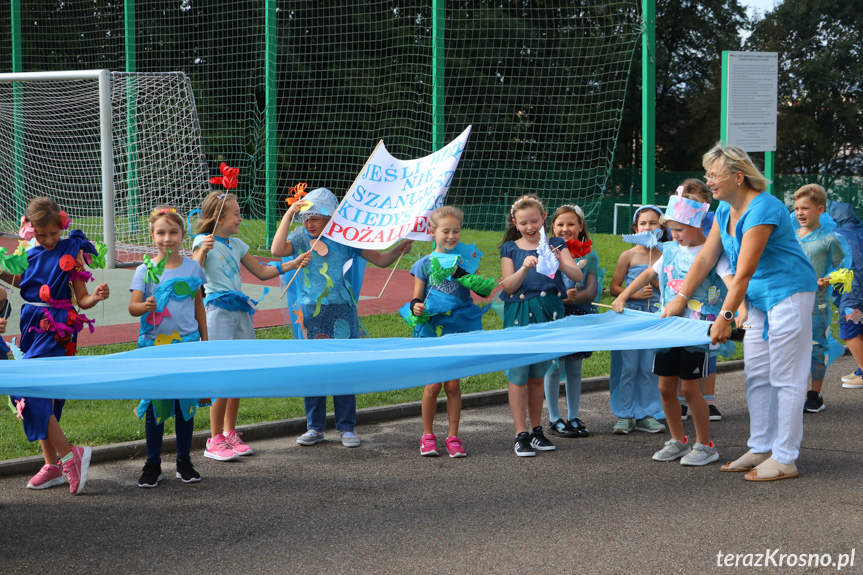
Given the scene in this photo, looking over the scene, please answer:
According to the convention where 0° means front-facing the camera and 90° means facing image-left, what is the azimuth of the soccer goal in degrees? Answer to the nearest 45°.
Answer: approximately 45°

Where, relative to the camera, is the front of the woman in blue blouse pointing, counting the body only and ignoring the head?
to the viewer's left

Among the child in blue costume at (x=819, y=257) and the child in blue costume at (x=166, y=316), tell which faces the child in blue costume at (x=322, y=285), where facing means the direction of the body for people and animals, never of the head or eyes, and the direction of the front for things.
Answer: the child in blue costume at (x=819, y=257)

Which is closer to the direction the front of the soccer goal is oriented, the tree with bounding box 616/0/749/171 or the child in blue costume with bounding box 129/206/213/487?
the child in blue costume

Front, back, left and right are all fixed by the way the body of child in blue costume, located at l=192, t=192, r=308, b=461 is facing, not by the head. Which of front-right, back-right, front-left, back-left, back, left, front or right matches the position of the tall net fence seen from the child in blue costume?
back-left

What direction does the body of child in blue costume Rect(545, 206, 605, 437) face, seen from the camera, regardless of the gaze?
toward the camera

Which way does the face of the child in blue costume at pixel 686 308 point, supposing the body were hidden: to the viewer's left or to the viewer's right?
to the viewer's left

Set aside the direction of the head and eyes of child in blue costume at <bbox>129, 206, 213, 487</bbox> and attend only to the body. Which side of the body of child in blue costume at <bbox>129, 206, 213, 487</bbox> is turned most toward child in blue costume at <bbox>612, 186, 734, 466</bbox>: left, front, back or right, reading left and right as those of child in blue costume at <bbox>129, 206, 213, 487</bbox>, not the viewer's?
left

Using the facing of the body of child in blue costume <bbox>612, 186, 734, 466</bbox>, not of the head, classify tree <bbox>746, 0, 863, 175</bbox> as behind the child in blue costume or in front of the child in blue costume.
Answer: behind

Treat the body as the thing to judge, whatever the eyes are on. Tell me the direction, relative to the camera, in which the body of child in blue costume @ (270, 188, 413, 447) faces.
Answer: toward the camera

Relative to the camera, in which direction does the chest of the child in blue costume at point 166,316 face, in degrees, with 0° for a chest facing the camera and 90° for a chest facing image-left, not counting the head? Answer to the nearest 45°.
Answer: approximately 0°
